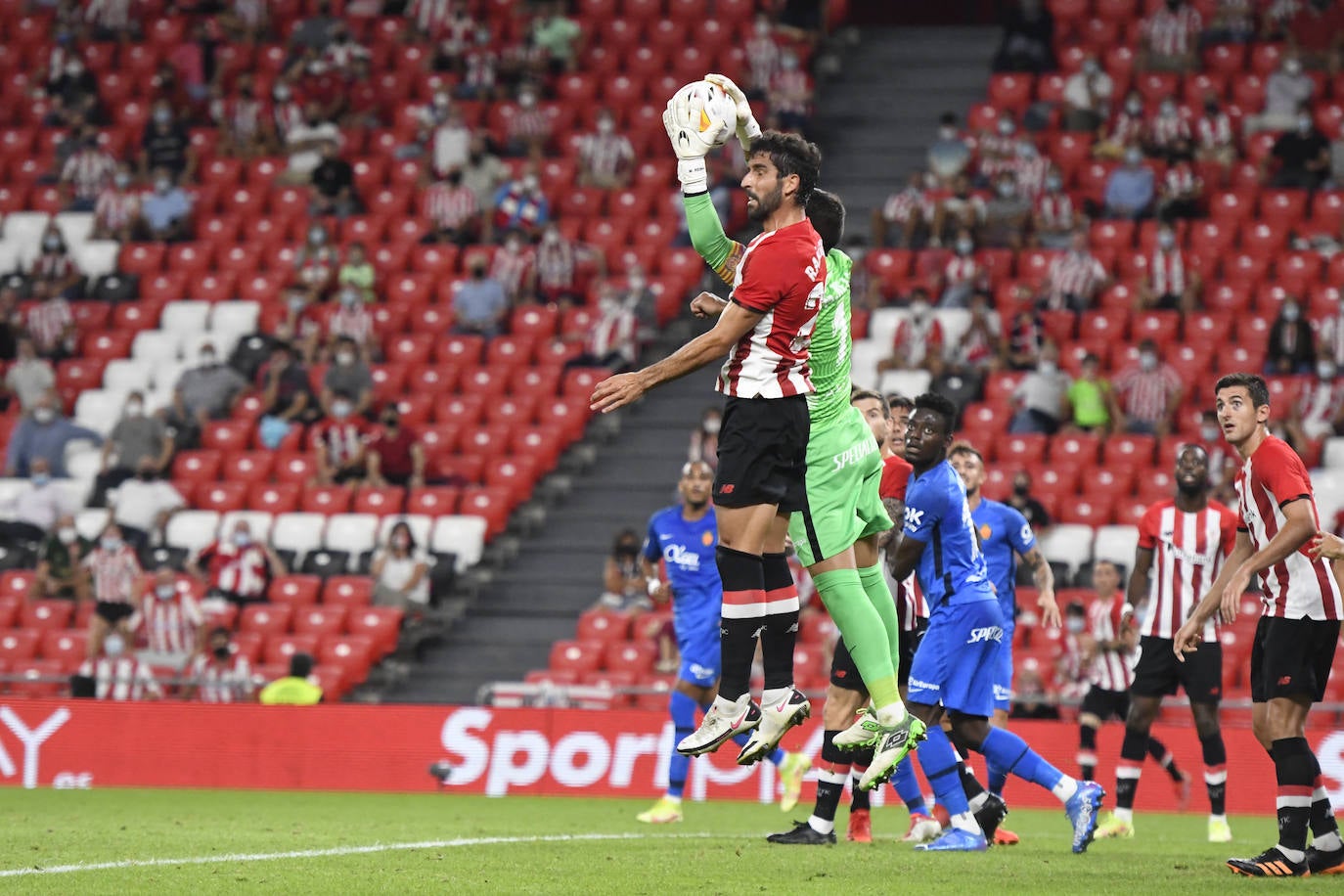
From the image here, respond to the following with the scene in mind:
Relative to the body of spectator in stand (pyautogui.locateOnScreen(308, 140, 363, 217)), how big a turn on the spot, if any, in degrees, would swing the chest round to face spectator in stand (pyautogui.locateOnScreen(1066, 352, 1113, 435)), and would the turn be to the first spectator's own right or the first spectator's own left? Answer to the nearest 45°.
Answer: approximately 45° to the first spectator's own left

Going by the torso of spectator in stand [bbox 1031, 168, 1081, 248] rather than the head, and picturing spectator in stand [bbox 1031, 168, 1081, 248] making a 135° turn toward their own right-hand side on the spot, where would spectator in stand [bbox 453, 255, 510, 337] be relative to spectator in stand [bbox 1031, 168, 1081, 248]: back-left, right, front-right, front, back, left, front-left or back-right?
front-left

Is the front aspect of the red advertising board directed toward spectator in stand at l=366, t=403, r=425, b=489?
no

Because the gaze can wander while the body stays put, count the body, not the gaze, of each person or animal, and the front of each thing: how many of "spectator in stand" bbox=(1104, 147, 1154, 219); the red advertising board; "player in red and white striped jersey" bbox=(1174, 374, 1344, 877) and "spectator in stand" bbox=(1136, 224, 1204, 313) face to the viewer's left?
1

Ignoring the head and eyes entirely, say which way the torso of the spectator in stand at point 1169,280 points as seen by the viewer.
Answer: toward the camera

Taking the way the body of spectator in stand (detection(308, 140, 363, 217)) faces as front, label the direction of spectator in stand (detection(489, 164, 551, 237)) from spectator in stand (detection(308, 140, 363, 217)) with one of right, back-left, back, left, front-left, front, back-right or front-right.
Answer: front-left

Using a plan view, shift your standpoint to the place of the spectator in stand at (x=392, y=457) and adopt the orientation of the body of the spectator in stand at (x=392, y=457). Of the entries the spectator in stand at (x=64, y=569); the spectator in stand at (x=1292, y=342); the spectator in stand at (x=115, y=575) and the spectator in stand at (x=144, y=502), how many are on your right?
3

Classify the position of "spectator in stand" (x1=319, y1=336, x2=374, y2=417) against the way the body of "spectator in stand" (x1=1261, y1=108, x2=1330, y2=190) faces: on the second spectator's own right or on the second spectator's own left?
on the second spectator's own right

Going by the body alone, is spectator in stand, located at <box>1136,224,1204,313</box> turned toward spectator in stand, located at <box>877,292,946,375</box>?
no

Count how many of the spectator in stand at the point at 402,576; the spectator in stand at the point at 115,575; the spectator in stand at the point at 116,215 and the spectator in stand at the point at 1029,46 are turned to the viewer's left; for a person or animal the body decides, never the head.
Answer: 0

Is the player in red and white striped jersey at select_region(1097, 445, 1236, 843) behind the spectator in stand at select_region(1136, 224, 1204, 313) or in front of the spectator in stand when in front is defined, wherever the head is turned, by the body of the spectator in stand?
in front

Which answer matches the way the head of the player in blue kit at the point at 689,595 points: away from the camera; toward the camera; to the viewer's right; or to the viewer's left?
toward the camera

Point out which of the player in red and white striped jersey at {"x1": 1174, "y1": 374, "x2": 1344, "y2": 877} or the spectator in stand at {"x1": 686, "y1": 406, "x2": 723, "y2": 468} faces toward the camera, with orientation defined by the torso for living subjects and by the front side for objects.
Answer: the spectator in stand

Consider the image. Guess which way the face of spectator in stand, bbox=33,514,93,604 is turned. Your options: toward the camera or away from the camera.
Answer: toward the camera

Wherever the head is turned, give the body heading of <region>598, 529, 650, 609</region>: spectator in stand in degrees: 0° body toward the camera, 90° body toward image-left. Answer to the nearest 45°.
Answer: approximately 0°

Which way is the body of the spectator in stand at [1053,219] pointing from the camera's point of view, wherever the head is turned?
toward the camera

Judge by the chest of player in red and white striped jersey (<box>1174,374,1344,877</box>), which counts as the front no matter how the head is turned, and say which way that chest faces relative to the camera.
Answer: to the viewer's left

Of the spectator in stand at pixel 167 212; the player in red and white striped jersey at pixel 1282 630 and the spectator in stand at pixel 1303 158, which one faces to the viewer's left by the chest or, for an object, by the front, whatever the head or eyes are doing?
the player in red and white striped jersey

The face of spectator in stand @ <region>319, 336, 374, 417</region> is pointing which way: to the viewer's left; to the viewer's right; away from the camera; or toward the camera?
toward the camera

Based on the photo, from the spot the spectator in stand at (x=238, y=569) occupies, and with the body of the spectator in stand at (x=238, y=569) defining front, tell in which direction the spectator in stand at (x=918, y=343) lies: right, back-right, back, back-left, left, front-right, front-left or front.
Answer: left
